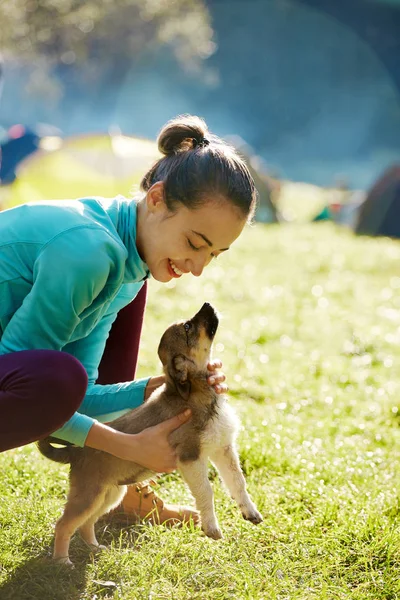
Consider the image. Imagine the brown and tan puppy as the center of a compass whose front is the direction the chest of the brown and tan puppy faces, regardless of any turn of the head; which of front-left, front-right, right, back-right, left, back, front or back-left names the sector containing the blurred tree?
left

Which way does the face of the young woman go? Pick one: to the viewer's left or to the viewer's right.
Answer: to the viewer's right

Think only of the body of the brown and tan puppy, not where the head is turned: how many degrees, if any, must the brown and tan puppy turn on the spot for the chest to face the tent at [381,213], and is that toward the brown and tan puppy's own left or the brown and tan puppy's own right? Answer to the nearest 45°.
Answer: approximately 90° to the brown and tan puppy's own left

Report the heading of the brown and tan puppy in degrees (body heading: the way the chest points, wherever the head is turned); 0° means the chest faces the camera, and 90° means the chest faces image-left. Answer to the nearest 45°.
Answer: approximately 270°

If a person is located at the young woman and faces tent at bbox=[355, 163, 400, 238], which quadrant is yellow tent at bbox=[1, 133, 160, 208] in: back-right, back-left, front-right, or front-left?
front-left
